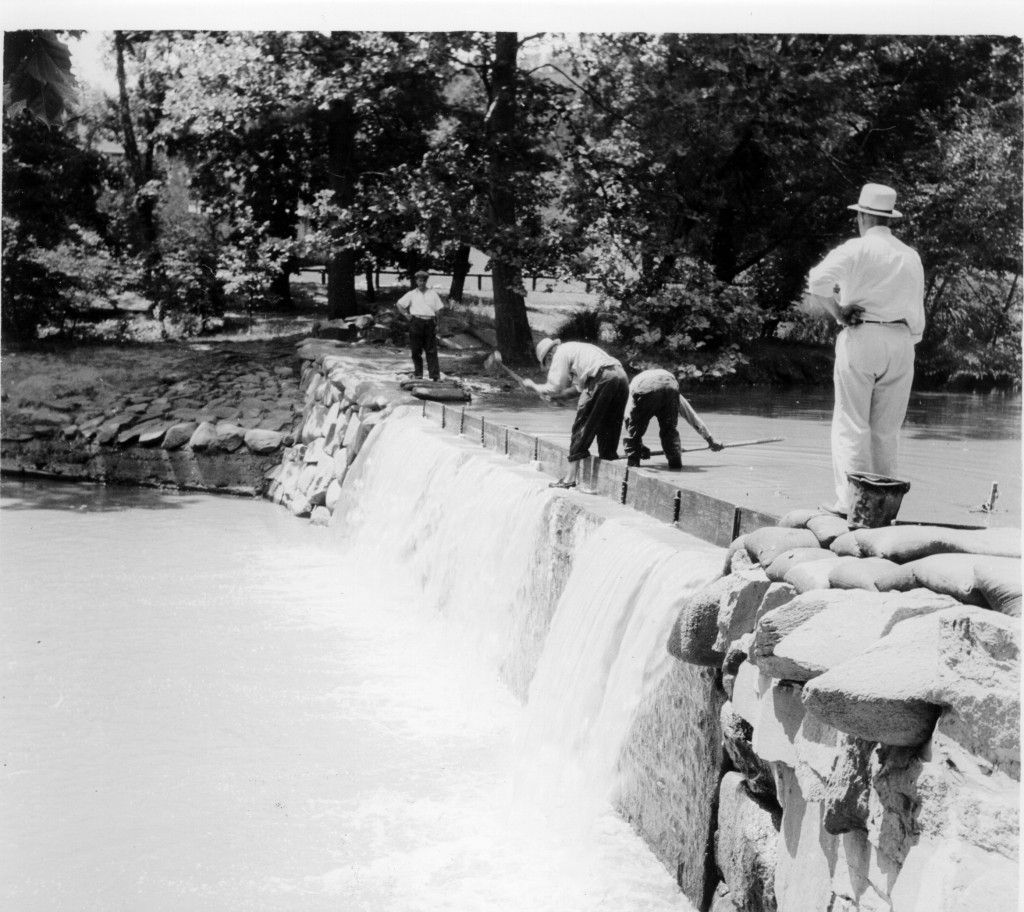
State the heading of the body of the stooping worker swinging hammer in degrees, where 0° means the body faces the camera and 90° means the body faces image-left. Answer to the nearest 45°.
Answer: approximately 90°

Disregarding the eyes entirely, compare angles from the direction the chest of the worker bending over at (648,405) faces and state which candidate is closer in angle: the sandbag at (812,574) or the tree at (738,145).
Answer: the tree

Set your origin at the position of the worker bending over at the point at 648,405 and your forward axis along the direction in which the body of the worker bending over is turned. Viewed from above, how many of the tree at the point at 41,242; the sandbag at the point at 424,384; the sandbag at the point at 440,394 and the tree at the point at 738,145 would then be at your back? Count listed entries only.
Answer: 0

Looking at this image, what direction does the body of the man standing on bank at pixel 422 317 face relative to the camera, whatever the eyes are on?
toward the camera

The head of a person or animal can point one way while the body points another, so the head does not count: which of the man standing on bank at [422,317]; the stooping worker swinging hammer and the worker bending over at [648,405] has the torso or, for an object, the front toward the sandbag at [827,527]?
the man standing on bank

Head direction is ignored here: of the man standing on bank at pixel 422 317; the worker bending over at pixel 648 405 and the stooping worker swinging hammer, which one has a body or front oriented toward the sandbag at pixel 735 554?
the man standing on bank

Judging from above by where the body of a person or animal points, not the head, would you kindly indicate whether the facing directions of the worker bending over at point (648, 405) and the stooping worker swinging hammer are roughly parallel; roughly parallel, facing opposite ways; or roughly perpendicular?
roughly perpendicular

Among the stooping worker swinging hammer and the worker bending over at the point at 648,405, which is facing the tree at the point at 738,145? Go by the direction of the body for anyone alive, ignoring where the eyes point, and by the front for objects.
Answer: the worker bending over

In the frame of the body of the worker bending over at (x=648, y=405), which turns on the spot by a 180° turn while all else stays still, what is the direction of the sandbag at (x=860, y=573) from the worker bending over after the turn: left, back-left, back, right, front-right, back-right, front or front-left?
front

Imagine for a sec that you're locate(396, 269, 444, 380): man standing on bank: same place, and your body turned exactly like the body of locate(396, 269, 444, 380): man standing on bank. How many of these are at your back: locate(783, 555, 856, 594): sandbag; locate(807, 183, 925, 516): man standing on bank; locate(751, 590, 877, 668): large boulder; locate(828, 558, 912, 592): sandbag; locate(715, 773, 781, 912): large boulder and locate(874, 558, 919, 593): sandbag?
0

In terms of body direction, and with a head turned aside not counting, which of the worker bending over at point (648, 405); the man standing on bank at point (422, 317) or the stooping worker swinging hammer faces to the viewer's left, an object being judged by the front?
the stooping worker swinging hammer

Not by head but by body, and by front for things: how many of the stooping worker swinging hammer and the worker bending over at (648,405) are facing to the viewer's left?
1

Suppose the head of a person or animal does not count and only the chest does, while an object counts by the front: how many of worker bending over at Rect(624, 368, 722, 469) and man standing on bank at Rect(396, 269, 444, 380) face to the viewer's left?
0

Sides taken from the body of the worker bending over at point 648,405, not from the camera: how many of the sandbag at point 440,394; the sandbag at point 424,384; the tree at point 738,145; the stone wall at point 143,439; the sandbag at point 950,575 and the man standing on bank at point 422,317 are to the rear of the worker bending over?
1

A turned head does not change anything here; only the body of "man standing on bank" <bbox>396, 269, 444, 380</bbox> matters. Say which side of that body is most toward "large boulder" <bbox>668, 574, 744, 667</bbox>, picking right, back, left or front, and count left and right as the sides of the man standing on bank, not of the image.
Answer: front
